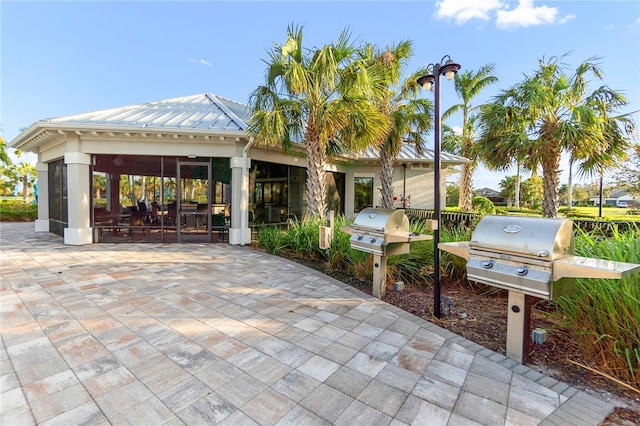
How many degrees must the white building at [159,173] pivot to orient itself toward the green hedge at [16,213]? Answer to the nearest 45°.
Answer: approximately 135° to its right

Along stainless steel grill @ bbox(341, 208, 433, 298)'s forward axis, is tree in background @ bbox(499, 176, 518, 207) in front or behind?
behind

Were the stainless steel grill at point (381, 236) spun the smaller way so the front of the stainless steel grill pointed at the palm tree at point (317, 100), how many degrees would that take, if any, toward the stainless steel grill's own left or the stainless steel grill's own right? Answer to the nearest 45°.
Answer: approximately 90° to the stainless steel grill's own right

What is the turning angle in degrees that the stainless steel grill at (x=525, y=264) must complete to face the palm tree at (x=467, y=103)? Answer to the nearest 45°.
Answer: approximately 135° to its right

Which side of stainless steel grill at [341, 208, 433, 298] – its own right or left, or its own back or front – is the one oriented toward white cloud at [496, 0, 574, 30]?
back

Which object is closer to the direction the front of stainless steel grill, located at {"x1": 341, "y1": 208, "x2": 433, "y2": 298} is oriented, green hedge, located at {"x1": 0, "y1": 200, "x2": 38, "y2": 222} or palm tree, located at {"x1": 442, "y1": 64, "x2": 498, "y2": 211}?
the green hedge

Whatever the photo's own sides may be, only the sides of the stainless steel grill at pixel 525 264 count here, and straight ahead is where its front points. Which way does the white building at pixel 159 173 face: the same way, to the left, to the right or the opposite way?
to the left

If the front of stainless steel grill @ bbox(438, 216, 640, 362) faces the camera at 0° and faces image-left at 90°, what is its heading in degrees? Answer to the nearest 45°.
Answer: approximately 45°

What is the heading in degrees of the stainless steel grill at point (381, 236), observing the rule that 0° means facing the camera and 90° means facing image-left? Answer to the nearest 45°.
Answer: approximately 45°

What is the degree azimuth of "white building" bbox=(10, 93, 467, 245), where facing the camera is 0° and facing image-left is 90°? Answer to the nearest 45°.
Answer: approximately 0°

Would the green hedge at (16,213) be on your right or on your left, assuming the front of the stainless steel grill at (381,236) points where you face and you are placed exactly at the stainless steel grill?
on your right

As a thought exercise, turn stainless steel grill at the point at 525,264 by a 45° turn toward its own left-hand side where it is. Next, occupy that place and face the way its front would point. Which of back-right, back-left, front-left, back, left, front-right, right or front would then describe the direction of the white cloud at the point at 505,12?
back
